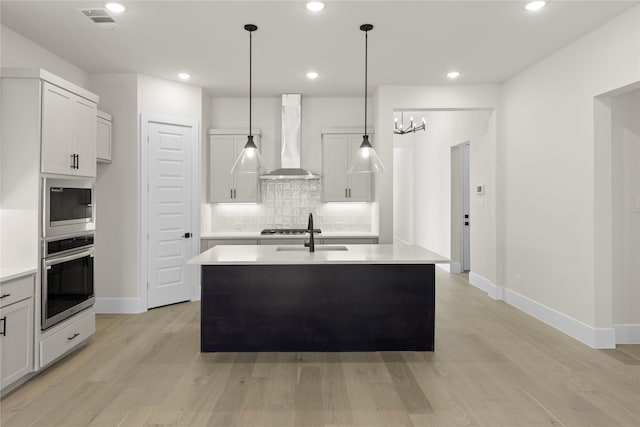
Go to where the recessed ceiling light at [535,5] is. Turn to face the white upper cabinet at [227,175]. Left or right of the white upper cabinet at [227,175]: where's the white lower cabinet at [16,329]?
left

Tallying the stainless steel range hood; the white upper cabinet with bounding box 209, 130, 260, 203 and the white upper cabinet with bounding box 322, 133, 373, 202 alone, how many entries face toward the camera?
3

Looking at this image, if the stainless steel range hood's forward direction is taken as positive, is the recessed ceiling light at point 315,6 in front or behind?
in front

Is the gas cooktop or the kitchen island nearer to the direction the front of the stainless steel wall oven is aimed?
the kitchen island

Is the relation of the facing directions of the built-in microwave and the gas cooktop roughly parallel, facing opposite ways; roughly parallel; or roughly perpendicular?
roughly perpendicular

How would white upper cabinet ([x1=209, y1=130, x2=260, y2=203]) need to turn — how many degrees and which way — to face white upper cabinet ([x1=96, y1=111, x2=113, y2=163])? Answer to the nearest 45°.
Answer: approximately 45° to its right

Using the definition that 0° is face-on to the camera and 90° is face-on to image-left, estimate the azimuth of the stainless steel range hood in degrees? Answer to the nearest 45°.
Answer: approximately 0°

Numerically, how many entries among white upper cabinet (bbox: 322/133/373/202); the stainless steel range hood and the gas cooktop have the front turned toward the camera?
3

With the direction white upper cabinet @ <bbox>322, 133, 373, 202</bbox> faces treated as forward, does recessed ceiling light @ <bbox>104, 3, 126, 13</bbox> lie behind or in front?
in front

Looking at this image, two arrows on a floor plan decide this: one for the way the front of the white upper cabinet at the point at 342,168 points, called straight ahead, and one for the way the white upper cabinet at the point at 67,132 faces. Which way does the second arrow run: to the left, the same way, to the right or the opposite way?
to the left

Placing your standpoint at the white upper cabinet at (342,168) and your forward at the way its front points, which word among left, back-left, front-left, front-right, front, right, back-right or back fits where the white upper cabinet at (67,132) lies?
front-right

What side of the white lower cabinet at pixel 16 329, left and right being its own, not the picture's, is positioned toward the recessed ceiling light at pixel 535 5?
front

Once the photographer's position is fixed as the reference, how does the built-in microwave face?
facing the viewer and to the right of the viewer

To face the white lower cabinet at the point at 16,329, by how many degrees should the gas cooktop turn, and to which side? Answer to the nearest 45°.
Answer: approximately 45° to its right

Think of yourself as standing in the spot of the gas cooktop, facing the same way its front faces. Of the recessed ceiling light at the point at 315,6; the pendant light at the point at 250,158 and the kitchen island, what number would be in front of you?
3

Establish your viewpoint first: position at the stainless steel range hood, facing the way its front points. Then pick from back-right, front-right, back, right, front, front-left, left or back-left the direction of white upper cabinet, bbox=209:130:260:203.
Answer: right
